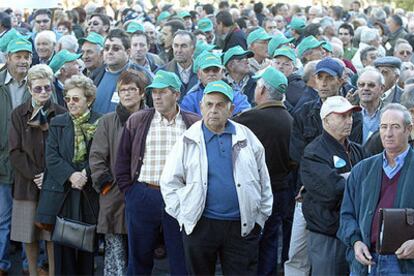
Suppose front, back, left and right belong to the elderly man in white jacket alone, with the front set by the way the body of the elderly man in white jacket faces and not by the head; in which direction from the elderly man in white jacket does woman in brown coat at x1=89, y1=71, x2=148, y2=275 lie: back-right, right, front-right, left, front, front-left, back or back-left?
back-right

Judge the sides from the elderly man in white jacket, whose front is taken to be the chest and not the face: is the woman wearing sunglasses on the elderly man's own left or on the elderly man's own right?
on the elderly man's own right

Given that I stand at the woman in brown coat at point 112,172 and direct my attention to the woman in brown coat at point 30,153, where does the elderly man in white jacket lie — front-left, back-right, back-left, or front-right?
back-left

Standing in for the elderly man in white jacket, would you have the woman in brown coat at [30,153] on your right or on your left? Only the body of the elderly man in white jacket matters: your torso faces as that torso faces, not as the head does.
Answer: on your right

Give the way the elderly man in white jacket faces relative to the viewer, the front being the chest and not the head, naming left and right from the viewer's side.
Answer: facing the viewer
